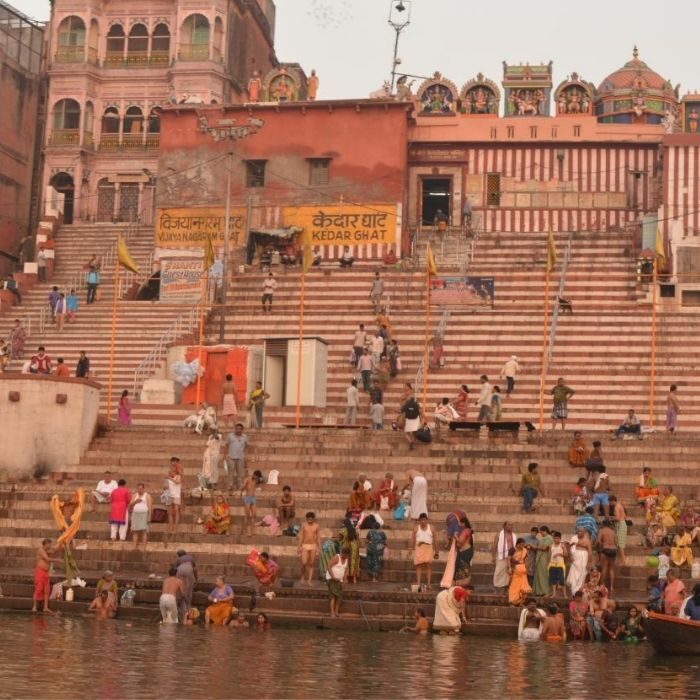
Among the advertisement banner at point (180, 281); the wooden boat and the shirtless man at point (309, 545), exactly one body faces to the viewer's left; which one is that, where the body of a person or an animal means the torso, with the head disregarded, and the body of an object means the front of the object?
the wooden boat

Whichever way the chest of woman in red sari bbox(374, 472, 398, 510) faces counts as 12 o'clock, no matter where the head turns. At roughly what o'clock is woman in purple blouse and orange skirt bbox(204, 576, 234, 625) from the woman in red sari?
The woman in purple blouse and orange skirt is roughly at 1 o'clock from the woman in red sari.

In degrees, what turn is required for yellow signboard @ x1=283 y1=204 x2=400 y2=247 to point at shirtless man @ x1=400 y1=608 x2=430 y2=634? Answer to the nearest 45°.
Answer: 0° — it already faces them

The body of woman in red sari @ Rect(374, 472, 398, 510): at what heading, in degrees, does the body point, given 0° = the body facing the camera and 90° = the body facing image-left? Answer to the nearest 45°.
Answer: approximately 0°

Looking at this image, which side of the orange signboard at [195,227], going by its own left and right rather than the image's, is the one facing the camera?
front

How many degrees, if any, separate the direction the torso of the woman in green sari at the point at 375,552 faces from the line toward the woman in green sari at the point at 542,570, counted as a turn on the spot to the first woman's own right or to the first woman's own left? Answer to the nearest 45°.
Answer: approximately 135° to the first woman's own right

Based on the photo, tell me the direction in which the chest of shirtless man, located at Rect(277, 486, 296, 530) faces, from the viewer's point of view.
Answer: toward the camera

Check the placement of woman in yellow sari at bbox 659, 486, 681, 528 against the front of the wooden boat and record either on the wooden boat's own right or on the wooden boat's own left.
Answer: on the wooden boat's own right

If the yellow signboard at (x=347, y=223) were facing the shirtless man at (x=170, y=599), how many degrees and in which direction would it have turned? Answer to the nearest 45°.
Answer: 0° — it already faces them

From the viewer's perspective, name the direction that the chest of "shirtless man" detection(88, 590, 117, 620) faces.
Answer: toward the camera

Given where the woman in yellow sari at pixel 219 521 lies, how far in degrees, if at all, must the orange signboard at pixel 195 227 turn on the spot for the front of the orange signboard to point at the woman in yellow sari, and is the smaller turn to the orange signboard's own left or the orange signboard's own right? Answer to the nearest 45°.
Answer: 0° — it already faces them
